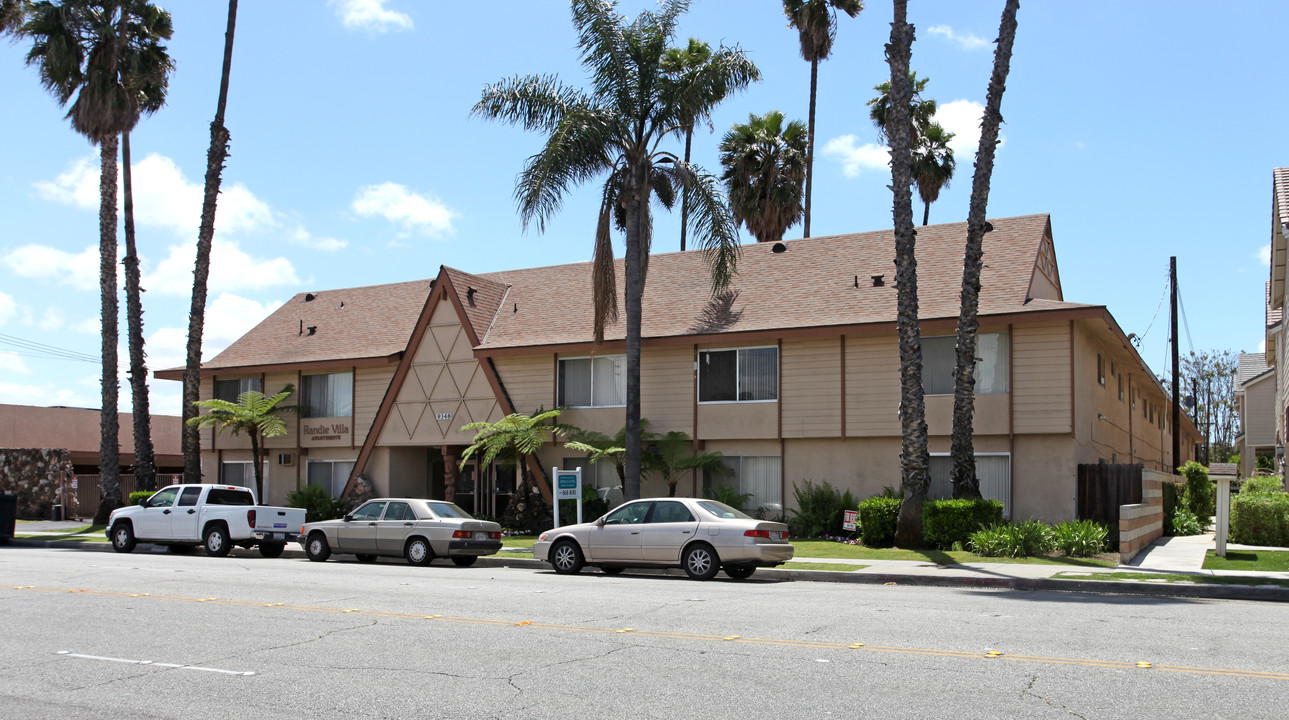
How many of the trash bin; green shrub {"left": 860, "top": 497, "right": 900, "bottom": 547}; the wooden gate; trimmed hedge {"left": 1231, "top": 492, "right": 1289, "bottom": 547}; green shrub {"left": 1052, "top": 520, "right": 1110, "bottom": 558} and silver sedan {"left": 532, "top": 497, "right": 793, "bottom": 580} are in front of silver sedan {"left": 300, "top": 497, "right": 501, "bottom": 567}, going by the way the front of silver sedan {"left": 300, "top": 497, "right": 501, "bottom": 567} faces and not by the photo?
1

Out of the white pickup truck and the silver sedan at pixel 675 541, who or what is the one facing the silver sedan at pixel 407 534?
the silver sedan at pixel 675 541

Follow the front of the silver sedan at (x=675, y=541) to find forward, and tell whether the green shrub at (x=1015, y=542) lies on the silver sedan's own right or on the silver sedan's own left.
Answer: on the silver sedan's own right

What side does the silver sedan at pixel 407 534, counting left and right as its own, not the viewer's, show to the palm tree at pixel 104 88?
front

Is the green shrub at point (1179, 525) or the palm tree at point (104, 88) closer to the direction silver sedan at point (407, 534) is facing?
the palm tree

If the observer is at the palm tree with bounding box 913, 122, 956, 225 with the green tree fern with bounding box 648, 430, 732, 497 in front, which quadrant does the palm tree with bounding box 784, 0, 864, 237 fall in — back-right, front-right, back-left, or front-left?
front-right

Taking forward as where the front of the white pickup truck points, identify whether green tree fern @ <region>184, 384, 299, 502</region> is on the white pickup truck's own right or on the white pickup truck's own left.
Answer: on the white pickup truck's own right

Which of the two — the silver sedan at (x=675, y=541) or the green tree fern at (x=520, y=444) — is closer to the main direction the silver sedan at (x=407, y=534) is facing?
the green tree fern

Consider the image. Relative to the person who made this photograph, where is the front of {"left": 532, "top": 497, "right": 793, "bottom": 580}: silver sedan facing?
facing away from the viewer and to the left of the viewer

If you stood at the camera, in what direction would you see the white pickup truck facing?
facing away from the viewer and to the left of the viewer

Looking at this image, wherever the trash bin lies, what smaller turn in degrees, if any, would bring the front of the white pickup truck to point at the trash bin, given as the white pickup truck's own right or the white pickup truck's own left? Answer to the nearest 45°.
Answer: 0° — it already faces it

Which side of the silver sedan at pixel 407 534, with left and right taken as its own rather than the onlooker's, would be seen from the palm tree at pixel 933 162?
right

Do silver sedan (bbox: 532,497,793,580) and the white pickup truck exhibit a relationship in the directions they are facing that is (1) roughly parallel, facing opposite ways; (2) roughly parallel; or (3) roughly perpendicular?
roughly parallel

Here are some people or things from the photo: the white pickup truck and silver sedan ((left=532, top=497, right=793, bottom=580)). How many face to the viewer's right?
0

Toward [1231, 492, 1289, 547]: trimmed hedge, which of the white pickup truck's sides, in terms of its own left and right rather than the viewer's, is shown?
back

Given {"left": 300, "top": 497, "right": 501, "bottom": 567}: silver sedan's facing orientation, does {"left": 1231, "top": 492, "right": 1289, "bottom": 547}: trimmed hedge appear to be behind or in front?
behind

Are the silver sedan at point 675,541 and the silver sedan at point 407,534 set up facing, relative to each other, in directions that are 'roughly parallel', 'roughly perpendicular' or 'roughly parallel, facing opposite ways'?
roughly parallel

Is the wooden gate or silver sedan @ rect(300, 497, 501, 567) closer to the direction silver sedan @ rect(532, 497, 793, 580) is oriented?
the silver sedan

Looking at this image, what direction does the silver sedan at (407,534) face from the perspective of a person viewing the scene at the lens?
facing away from the viewer and to the left of the viewer

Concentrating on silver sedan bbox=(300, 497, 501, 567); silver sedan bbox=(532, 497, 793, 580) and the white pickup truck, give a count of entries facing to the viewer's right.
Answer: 0
